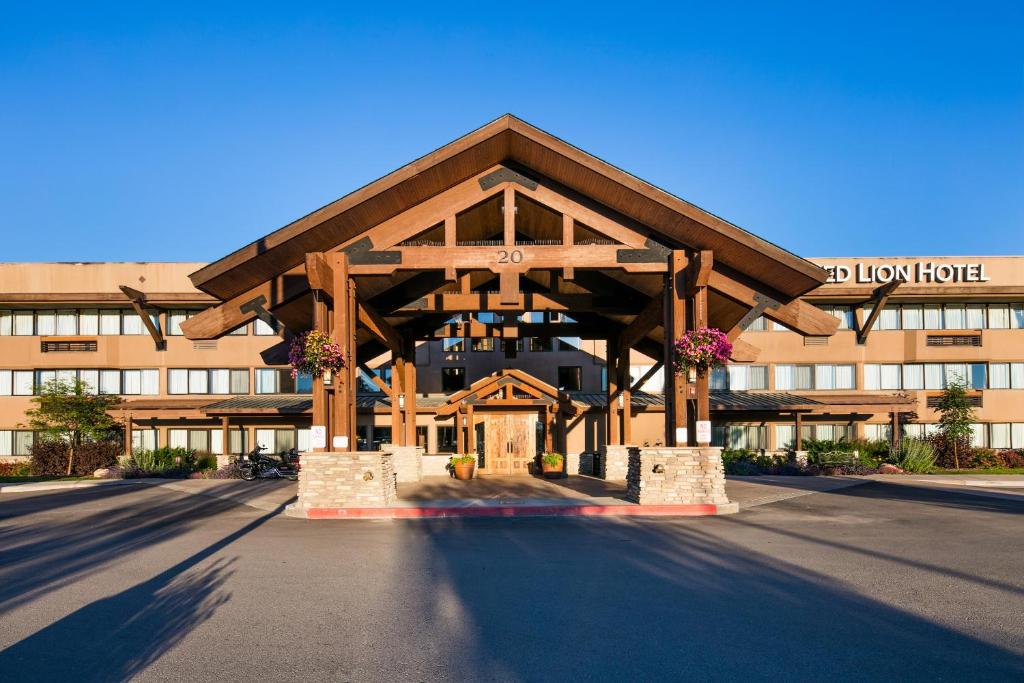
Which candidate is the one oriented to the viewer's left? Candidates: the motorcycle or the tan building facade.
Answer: the motorcycle

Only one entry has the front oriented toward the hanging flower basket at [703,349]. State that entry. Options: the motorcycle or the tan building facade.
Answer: the tan building facade

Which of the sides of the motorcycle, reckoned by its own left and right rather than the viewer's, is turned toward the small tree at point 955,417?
back

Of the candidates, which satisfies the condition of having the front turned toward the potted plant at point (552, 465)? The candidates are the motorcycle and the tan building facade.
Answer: the tan building facade

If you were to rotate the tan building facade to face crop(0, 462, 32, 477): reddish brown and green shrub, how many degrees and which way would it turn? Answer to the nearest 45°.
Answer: approximately 90° to its right

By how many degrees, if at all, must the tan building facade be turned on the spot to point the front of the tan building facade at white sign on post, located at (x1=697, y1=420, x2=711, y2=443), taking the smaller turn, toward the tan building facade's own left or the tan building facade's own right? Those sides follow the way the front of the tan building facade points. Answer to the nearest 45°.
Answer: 0° — it already faces it

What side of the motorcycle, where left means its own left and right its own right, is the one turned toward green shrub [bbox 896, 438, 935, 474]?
back

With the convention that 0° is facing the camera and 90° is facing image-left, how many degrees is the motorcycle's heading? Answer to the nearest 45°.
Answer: approximately 90°

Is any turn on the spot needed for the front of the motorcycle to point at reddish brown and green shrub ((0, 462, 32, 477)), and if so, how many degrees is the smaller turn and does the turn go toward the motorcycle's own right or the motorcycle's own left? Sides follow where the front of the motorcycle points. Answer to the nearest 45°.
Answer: approximately 45° to the motorcycle's own right

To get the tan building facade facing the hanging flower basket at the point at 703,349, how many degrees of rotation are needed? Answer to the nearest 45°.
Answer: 0° — it already faces it

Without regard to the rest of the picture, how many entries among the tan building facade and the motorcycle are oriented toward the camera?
1

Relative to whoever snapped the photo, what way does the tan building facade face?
facing the viewer

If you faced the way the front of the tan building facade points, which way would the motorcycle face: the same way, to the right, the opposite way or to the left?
to the right
